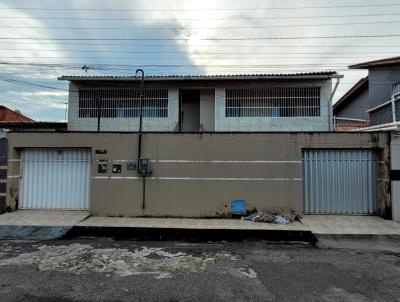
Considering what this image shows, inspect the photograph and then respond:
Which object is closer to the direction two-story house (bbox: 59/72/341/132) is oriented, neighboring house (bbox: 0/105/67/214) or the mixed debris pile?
the mixed debris pile

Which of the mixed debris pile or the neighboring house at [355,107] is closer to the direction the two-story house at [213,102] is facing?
the mixed debris pile

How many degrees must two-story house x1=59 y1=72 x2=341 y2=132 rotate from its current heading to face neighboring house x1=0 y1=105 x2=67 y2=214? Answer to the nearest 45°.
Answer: approximately 90° to its right

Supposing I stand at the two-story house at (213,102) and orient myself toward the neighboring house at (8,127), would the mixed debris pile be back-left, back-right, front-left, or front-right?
back-left

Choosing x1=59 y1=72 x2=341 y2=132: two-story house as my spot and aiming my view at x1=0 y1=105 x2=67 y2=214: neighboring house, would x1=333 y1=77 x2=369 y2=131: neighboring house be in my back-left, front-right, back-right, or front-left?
back-right

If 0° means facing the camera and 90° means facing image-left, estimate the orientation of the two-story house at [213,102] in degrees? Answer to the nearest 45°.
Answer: approximately 0°

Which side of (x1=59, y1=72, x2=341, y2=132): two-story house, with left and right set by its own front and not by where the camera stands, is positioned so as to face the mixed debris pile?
front

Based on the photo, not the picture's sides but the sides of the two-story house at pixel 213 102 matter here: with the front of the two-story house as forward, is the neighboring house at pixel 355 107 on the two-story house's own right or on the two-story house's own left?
on the two-story house's own left
